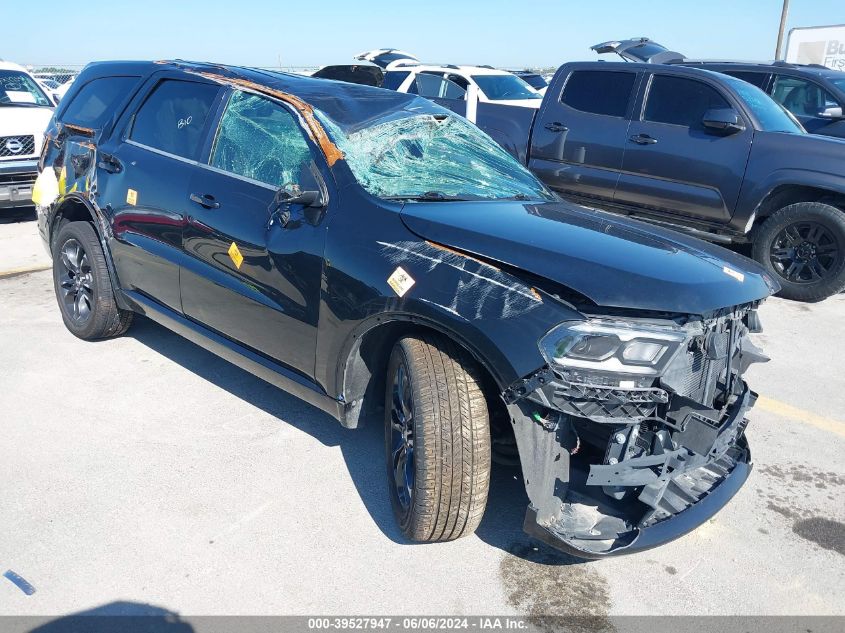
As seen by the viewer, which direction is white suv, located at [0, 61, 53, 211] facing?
toward the camera

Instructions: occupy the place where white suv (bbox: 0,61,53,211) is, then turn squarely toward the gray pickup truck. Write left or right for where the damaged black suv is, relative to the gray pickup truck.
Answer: right

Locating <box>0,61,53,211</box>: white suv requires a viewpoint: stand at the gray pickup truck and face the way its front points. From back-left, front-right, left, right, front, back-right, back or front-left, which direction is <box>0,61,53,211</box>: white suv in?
back-right

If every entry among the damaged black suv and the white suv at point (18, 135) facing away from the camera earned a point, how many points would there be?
0

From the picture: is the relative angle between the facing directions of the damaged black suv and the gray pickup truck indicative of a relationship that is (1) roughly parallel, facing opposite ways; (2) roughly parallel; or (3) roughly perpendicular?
roughly parallel

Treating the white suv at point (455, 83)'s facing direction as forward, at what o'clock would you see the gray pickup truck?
The gray pickup truck is roughly at 1 o'clock from the white suv.

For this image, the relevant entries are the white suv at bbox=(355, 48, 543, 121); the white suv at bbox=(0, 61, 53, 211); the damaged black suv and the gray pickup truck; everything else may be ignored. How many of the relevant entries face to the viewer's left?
0

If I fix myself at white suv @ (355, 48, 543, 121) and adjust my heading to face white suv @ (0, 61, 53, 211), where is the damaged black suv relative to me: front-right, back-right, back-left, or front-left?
front-left

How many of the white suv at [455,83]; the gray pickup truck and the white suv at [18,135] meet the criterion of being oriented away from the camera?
0

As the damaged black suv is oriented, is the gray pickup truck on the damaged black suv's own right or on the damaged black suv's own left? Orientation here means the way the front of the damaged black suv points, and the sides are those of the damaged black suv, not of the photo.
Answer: on the damaged black suv's own left

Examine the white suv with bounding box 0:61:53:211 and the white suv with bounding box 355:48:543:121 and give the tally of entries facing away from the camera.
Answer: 0

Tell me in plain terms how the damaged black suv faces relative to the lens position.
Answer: facing the viewer and to the right of the viewer
